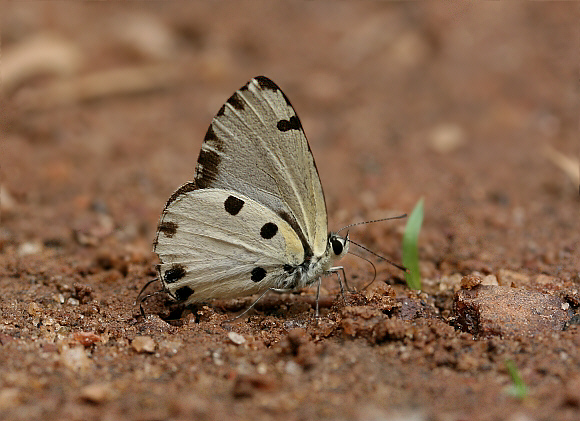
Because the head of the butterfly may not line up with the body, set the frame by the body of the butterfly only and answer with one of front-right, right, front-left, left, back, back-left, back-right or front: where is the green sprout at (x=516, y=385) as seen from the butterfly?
front-right

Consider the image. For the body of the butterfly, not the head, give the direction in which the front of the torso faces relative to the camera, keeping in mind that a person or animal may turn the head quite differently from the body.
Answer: to the viewer's right

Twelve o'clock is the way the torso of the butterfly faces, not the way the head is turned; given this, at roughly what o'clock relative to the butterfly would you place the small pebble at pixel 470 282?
The small pebble is roughly at 12 o'clock from the butterfly.

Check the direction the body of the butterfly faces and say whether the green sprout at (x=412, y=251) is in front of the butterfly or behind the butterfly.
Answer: in front
